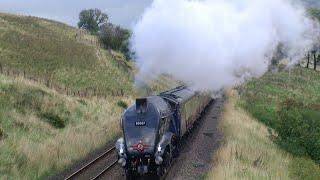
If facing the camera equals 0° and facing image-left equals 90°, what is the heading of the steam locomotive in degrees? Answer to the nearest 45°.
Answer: approximately 45°

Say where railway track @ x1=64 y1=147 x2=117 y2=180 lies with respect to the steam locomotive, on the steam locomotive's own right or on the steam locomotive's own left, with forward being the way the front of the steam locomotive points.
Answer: on the steam locomotive's own right

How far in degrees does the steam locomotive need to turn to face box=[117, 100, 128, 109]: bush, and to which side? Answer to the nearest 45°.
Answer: approximately 135° to its right
